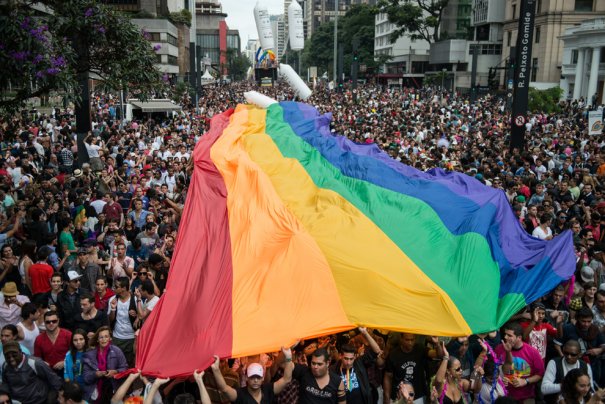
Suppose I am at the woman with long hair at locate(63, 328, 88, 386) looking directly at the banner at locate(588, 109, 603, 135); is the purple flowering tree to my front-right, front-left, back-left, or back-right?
front-left

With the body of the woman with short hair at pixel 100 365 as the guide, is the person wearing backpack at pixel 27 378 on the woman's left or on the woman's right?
on the woman's right

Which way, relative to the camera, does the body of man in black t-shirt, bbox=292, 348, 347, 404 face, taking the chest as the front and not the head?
toward the camera

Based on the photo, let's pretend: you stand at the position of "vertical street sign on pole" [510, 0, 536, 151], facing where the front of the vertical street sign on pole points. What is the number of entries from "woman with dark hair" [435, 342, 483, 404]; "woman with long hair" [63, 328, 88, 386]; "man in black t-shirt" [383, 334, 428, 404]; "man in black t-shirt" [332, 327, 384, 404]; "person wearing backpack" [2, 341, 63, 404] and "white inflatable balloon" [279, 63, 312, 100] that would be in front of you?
5

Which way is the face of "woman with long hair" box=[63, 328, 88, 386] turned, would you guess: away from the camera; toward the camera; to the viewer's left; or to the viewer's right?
toward the camera

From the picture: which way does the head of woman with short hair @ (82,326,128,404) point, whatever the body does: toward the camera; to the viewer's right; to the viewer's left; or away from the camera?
toward the camera

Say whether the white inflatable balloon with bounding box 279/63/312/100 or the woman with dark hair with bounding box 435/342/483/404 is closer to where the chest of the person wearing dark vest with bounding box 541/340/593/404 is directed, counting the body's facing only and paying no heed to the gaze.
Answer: the woman with dark hair

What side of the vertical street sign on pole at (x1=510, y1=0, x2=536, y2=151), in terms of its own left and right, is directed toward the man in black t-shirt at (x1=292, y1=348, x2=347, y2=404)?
front

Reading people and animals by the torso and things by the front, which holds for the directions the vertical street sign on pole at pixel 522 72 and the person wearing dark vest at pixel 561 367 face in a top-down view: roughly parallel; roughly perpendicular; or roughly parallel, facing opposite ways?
roughly parallel

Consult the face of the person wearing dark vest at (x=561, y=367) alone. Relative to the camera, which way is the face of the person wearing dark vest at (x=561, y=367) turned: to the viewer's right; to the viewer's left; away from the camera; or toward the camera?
toward the camera

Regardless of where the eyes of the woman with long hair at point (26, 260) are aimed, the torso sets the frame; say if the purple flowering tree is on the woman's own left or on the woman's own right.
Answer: on the woman's own left

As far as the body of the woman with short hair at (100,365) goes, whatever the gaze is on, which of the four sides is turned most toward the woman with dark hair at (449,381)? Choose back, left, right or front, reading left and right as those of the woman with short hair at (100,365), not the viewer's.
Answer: left

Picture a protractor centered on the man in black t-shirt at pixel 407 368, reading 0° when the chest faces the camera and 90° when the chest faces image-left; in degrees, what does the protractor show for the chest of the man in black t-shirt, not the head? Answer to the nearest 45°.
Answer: approximately 0°

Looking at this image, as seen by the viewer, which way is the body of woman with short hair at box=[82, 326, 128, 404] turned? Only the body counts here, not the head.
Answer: toward the camera
